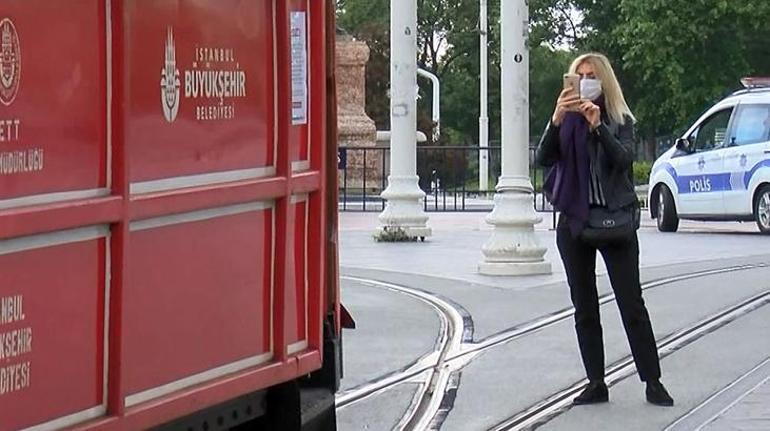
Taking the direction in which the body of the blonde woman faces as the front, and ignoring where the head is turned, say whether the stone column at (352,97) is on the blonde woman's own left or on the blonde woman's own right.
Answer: on the blonde woman's own right

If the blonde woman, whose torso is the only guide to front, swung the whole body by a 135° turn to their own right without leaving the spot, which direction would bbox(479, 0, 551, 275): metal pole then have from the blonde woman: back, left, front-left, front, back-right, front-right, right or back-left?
front

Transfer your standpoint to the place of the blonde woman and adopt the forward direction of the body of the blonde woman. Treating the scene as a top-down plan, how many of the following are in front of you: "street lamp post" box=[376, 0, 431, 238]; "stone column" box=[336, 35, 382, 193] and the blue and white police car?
0

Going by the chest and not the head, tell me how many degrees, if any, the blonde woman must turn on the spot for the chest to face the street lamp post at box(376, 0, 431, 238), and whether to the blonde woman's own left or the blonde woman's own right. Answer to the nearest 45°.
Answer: approximately 135° to the blonde woman's own right

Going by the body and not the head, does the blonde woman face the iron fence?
no

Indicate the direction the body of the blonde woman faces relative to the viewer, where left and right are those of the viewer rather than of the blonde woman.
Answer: facing the viewer and to the left of the viewer
